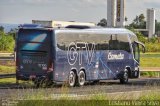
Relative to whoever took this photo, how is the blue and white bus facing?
facing away from the viewer and to the right of the viewer
